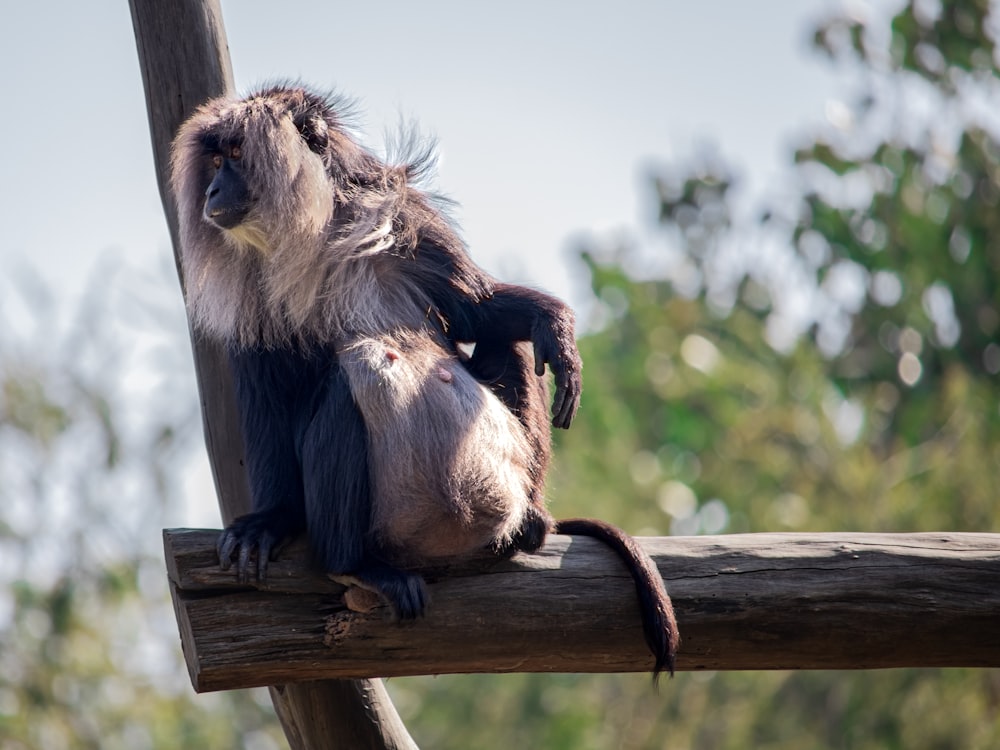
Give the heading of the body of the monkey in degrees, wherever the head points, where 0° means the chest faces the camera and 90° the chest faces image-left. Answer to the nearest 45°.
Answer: approximately 45°
